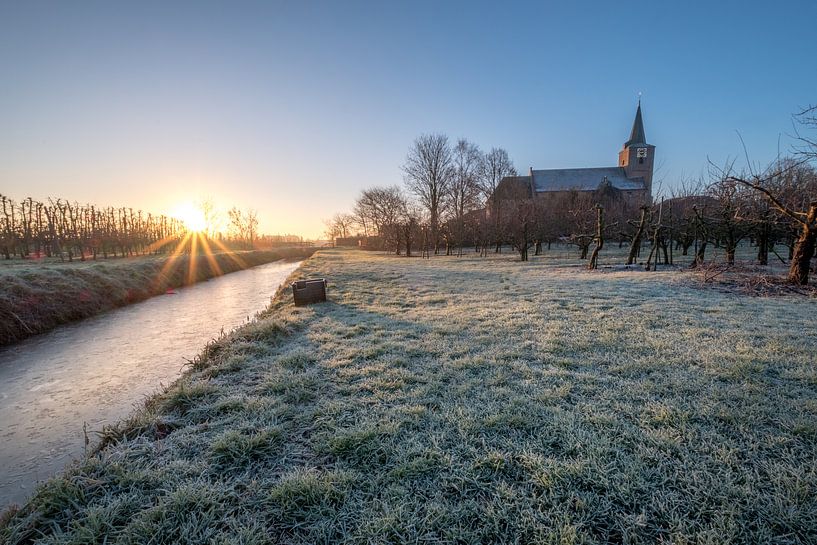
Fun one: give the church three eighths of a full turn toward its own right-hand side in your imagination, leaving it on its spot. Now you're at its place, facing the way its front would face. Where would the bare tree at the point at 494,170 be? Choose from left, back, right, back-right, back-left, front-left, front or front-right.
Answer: front

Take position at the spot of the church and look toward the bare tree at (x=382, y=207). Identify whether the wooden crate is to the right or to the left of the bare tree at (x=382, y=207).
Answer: left

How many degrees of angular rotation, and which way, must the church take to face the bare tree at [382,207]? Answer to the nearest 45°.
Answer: approximately 135° to its right

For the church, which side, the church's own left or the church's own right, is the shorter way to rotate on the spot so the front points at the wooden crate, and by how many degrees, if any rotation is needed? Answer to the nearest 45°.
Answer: approximately 90° to the church's own right

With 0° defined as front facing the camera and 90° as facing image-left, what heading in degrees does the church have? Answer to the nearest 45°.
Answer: approximately 270°
